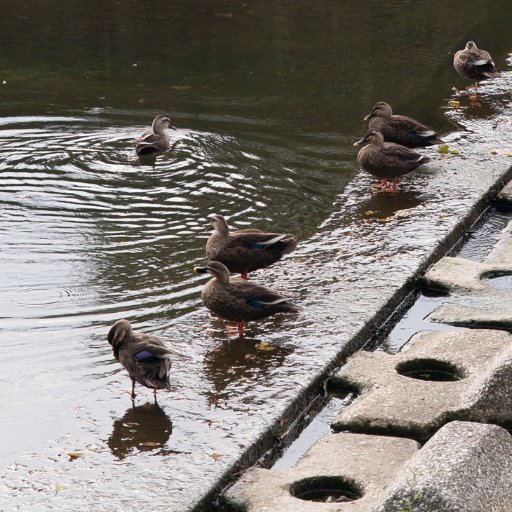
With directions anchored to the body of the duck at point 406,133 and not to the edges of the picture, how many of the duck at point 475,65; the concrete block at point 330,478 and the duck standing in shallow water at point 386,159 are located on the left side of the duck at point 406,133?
2

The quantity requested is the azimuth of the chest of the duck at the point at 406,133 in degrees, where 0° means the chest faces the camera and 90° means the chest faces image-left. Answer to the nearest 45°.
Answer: approximately 90°

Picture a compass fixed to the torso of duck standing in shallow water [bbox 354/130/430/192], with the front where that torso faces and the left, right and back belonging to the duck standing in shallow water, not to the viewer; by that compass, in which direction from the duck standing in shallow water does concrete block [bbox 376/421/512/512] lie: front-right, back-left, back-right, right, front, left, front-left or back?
left

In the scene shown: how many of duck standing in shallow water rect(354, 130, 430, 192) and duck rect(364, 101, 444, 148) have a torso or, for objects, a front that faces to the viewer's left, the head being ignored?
2

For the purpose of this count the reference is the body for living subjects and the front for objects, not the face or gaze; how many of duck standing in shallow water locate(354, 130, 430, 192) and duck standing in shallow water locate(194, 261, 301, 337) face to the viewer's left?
2

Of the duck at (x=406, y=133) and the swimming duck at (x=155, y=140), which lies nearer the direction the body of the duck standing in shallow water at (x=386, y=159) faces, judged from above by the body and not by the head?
the swimming duck

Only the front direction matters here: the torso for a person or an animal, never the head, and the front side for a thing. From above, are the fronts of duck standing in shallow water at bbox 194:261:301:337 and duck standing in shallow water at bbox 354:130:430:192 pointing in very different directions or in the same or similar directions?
same or similar directions

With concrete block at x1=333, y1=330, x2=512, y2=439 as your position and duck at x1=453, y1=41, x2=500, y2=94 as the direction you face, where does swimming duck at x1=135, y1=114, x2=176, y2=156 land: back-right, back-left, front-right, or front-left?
front-left

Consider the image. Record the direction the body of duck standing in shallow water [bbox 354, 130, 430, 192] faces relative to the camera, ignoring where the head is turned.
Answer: to the viewer's left

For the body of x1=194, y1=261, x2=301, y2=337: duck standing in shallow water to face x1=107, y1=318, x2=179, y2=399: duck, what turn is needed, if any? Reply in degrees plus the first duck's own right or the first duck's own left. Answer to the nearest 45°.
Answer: approximately 45° to the first duck's own left

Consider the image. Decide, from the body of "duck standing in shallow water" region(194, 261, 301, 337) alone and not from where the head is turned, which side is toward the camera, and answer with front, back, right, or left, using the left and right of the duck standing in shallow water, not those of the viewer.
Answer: left

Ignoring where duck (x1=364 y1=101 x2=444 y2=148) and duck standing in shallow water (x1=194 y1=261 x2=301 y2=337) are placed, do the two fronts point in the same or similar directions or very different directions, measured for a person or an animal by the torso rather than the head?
same or similar directions

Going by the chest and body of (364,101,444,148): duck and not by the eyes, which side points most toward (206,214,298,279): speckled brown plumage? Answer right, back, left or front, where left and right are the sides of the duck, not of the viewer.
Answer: left
